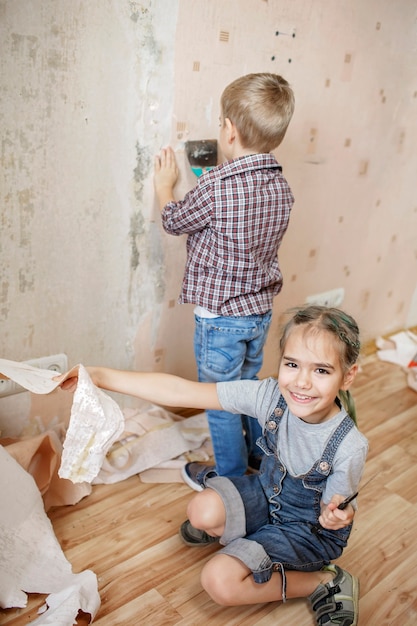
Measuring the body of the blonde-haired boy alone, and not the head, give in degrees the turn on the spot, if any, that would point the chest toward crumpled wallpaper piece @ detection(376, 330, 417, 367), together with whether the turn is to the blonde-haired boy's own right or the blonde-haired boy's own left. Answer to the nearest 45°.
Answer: approximately 90° to the blonde-haired boy's own right

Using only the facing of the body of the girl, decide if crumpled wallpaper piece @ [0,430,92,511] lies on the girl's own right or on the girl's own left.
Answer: on the girl's own right

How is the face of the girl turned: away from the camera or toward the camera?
toward the camera

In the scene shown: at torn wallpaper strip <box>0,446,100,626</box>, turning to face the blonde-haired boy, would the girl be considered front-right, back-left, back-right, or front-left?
front-right

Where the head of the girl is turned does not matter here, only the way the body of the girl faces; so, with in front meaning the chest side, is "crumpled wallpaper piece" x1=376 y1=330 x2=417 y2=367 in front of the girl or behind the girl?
behind

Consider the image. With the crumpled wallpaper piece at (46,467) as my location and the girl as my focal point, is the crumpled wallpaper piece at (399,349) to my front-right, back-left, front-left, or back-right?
front-left

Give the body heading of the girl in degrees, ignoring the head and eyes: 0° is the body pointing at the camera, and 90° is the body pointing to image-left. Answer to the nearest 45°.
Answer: approximately 45°

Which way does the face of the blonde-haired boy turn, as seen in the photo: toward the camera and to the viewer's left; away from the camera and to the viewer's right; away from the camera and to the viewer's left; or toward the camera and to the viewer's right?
away from the camera and to the viewer's left

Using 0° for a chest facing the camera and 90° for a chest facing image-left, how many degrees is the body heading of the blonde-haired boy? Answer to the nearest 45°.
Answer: approximately 135°
